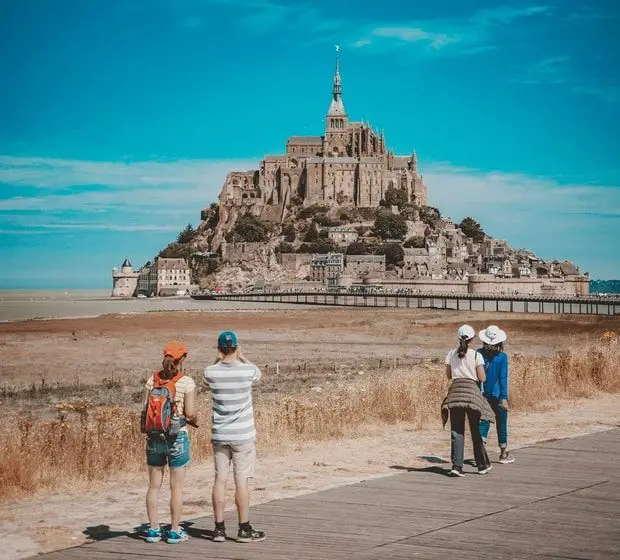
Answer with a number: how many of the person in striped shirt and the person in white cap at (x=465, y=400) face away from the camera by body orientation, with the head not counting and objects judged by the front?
2

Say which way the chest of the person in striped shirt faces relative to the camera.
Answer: away from the camera

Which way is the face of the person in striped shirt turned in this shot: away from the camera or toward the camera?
away from the camera

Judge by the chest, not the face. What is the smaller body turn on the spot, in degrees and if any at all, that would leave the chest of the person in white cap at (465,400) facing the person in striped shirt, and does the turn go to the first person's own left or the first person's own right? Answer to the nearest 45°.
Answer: approximately 135° to the first person's own left

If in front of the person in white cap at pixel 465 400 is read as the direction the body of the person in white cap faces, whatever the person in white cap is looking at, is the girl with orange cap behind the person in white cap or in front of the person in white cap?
behind

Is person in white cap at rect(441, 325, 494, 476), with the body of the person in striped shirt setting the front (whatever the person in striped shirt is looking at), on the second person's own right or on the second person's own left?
on the second person's own right

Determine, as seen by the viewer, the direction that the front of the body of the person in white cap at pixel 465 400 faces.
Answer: away from the camera
